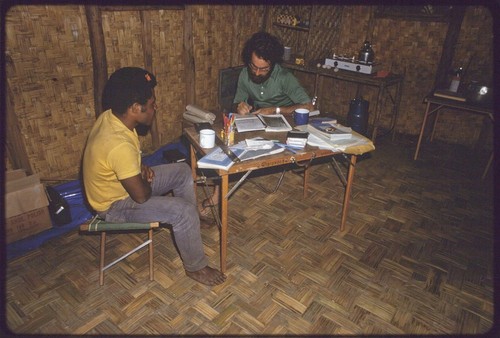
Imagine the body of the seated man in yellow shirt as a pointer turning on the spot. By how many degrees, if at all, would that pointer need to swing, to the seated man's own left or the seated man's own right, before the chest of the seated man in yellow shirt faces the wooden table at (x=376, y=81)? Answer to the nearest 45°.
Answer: approximately 45° to the seated man's own left

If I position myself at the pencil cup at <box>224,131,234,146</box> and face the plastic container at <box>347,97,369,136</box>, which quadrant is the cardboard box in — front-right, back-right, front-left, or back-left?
back-left

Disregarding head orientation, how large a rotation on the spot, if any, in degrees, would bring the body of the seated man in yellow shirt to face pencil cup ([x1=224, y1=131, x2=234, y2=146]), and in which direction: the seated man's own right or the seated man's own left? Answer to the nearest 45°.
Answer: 0° — they already face it

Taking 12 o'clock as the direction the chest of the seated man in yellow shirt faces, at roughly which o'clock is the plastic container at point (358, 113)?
The plastic container is roughly at 11 o'clock from the seated man in yellow shirt.

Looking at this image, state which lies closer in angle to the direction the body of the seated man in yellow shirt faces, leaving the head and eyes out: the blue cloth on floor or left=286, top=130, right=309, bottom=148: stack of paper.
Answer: the stack of paper

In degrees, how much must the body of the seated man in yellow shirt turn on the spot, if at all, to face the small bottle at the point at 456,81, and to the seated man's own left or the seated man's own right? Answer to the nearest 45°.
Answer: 0° — they already face it

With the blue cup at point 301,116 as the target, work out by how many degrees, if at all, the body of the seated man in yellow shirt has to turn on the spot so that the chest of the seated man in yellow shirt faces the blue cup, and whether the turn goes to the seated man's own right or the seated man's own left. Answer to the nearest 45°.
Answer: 0° — they already face it

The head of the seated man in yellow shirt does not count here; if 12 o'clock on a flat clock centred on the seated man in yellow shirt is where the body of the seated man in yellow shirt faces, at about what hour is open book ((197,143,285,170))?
The open book is roughly at 12 o'clock from the seated man in yellow shirt.

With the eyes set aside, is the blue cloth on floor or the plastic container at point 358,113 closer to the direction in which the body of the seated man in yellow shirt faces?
the plastic container

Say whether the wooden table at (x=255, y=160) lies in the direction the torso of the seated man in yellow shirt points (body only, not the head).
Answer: yes

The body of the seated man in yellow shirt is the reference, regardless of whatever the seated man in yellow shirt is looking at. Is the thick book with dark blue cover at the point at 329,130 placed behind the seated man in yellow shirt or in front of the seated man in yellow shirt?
in front

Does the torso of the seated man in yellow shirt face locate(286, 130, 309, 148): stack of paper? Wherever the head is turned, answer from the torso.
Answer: yes

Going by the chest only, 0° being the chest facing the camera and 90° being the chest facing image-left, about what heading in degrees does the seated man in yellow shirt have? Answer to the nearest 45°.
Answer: approximately 270°

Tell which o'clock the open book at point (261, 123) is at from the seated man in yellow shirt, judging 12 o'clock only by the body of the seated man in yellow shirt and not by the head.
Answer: The open book is roughly at 11 o'clock from the seated man in yellow shirt.
